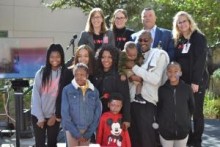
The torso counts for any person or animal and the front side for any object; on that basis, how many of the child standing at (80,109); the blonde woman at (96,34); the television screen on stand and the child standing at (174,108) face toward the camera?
4

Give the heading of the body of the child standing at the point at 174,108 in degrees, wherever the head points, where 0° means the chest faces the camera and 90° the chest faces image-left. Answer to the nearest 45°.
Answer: approximately 0°

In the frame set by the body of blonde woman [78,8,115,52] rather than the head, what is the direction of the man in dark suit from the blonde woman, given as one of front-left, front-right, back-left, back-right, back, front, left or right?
left

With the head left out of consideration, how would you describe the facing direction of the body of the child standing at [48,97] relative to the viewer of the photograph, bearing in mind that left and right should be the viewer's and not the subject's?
facing the viewer and to the right of the viewer

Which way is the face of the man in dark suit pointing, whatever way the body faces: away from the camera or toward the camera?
toward the camera

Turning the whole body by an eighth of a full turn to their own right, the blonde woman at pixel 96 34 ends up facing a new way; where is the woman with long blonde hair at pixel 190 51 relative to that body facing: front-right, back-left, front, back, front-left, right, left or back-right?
back-left

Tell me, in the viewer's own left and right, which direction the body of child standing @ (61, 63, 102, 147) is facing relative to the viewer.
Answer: facing the viewer

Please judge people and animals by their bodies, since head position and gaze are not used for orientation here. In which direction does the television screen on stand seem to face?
toward the camera

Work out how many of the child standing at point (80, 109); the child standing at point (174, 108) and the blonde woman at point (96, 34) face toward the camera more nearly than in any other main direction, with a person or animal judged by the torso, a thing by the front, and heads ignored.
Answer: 3
